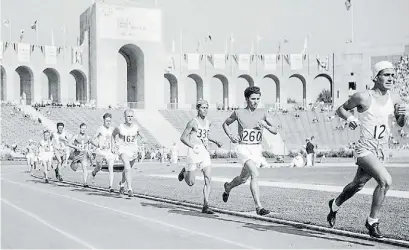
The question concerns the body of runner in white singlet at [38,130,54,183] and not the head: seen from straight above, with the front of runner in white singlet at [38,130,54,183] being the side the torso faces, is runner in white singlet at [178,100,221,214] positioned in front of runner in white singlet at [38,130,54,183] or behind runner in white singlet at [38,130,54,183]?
in front

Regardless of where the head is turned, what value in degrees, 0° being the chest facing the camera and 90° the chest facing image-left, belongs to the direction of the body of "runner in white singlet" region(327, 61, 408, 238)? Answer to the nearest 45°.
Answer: approximately 315°

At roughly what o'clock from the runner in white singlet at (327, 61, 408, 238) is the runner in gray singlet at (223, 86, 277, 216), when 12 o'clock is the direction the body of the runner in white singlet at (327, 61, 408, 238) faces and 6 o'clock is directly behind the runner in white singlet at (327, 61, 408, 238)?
the runner in gray singlet at (223, 86, 277, 216) is roughly at 6 o'clock from the runner in white singlet at (327, 61, 408, 238).

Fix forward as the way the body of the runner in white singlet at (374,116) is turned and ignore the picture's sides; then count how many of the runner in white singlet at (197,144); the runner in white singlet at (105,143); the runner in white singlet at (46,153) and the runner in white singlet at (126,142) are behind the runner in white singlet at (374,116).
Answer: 4

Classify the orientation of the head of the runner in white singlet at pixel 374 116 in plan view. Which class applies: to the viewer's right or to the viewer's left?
to the viewer's right

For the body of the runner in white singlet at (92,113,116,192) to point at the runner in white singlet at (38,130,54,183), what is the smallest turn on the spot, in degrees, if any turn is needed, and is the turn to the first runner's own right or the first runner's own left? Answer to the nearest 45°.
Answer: approximately 135° to the first runner's own left

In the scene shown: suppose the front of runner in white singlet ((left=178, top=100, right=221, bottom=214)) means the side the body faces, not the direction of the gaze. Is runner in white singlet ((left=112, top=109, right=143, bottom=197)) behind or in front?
behind
